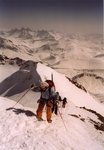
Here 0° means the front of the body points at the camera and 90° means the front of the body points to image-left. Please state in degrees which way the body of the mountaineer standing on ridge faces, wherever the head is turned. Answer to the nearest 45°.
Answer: approximately 45°
